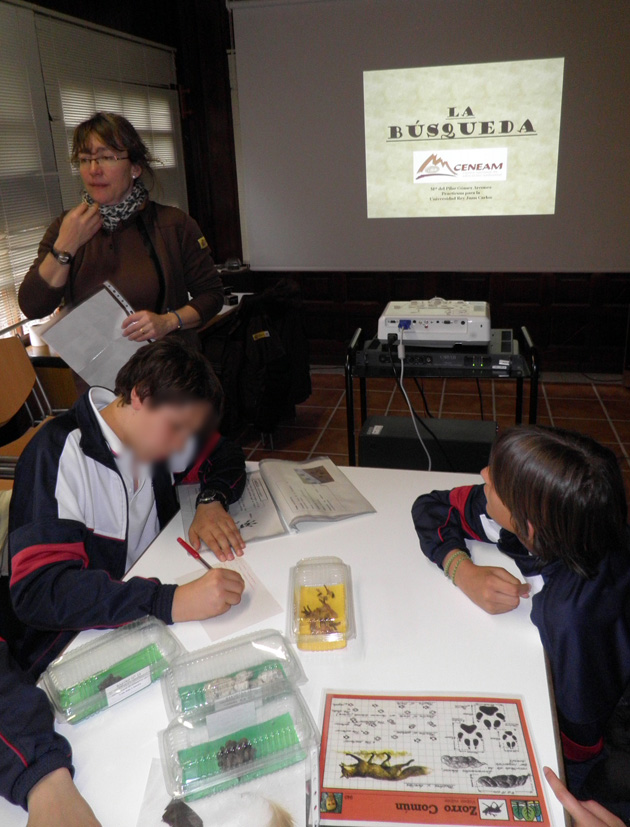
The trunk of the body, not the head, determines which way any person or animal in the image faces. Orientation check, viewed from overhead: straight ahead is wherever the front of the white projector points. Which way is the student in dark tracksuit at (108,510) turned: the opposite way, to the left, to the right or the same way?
to the right

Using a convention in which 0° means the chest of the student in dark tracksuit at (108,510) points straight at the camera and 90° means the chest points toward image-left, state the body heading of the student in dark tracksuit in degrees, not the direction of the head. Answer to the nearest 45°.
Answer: approximately 315°

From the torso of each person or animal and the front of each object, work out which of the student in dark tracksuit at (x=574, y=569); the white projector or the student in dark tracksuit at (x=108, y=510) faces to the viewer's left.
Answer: the student in dark tracksuit at (x=574, y=569)

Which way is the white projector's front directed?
away from the camera

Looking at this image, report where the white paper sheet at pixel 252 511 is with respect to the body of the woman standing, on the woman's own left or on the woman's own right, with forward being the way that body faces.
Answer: on the woman's own left

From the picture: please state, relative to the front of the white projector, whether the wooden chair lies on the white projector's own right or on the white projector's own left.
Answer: on the white projector's own left

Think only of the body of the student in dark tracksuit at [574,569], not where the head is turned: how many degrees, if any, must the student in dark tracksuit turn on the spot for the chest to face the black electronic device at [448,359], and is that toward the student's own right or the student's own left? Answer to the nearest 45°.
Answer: approximately 90° to the student's own right

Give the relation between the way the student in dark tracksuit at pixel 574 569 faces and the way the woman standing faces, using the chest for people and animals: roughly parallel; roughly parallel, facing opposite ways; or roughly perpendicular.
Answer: roughly perpendicular

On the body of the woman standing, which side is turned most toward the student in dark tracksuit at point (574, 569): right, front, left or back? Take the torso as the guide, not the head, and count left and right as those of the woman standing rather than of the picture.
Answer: left

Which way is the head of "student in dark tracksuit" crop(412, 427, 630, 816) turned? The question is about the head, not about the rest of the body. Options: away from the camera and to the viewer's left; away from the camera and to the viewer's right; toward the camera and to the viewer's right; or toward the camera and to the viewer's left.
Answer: away from the camera and to the viewer's left

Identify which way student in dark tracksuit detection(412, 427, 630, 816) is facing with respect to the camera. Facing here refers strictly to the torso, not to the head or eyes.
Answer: to the viewer's left
